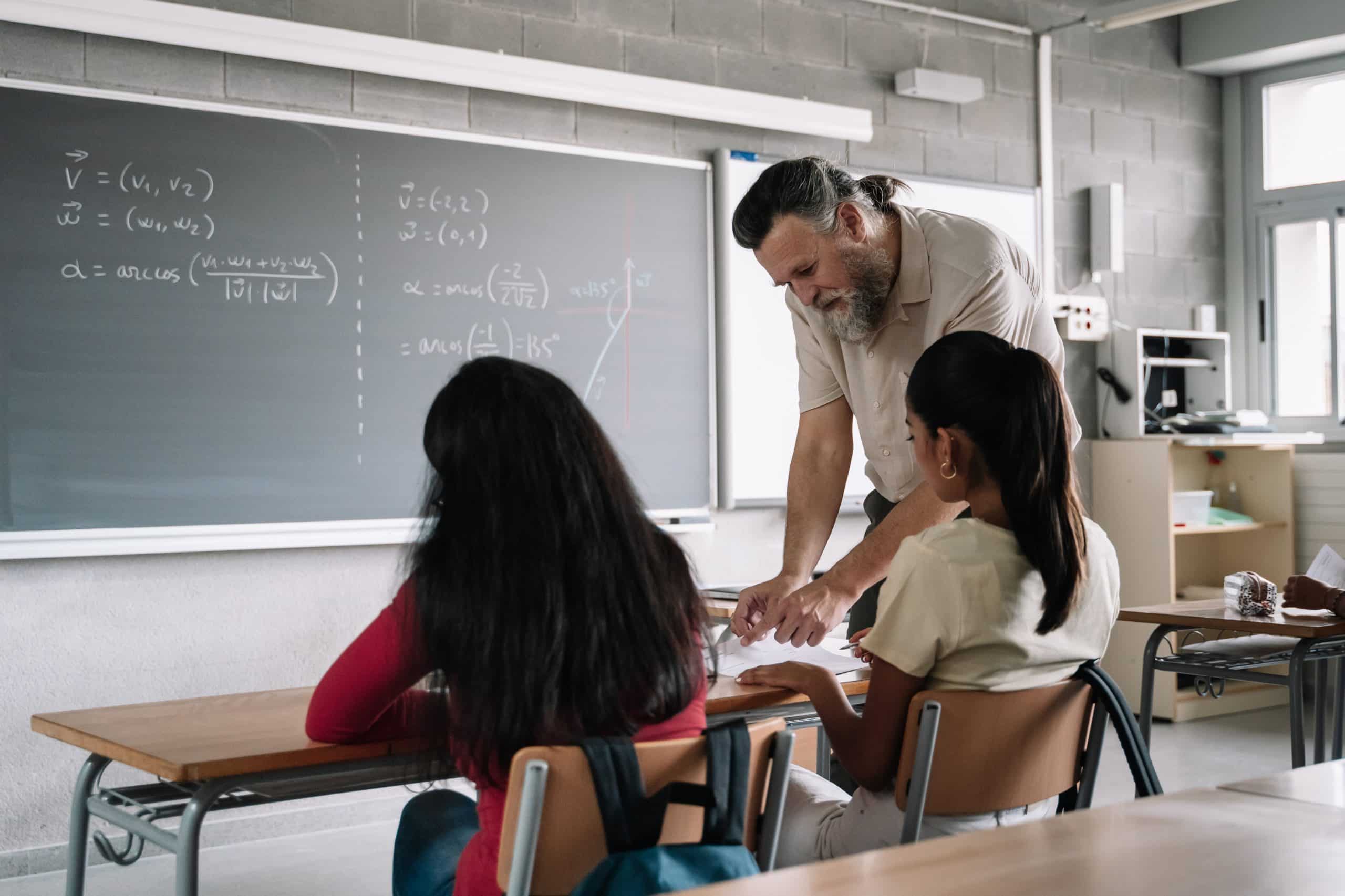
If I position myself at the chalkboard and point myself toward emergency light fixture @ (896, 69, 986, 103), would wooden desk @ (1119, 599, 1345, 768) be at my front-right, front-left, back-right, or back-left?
front-right

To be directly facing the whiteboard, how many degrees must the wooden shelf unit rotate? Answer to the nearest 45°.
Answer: approximately 90° to its right

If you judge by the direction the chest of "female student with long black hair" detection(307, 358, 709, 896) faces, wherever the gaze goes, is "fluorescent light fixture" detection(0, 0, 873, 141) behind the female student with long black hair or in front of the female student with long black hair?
in front

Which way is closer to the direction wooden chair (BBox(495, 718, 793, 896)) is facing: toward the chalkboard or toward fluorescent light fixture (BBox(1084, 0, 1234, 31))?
the chalkboard

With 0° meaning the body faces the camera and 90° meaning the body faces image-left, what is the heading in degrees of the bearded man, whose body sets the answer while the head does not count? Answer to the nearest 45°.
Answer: approximately 45°

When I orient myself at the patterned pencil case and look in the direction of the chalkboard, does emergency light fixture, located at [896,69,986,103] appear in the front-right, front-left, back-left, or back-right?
front-right

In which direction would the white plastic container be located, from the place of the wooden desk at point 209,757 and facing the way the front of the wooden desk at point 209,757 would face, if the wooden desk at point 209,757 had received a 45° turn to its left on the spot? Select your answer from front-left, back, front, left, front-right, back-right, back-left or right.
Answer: front-left

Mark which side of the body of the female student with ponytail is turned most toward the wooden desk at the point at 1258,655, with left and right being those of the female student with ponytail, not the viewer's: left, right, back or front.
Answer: right

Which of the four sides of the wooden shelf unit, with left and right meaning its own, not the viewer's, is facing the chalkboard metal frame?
right

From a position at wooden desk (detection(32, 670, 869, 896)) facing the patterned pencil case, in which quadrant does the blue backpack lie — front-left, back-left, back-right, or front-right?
front-right

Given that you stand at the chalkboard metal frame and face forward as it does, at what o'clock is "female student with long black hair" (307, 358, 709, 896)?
The female student with long black hair is roughly at 1 o'clock from the chalkboard metal frame.

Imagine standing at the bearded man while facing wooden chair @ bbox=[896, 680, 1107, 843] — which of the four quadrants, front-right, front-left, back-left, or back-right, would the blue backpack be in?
front-right

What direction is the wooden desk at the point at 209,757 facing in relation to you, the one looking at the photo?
facing the viewer and to the right of the viewer

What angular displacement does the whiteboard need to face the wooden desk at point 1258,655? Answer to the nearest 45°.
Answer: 0° — it already faces it

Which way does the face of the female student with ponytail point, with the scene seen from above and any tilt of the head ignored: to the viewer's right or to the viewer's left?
to the viewer's left

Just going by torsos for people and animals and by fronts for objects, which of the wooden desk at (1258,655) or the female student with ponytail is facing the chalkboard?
the female student with ponytail

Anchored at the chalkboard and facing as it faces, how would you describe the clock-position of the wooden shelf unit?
The wooden shelf unit is roughly at 10 o'clock from the chalkboard.
